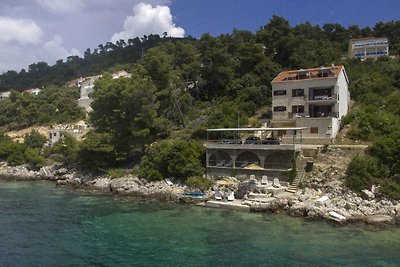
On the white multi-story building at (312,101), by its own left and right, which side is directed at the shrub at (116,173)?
right

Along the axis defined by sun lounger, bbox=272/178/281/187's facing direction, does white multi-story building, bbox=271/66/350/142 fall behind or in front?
behind

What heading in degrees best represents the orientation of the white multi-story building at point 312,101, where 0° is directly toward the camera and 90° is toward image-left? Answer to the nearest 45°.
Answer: approximately 0°
